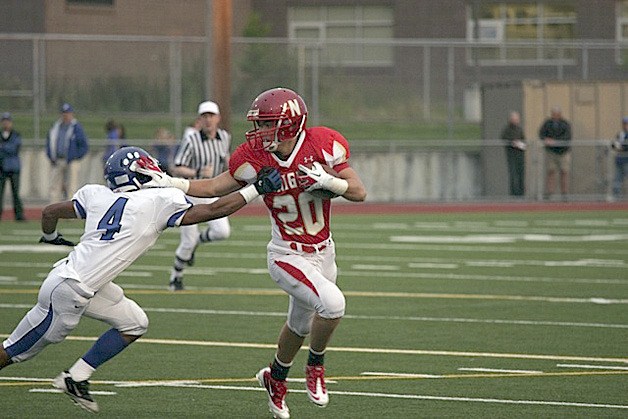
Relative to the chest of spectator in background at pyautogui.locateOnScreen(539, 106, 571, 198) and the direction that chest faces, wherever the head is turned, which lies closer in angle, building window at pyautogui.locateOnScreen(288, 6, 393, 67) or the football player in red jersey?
the football player in red jersey

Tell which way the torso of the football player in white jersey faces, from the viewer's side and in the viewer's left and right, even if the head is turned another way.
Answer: facing away from the viewer and to the right of the viewer

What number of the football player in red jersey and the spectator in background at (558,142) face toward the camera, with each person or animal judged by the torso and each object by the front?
2

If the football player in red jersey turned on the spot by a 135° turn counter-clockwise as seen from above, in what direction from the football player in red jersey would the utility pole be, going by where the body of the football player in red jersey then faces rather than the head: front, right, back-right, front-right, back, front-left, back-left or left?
front-left

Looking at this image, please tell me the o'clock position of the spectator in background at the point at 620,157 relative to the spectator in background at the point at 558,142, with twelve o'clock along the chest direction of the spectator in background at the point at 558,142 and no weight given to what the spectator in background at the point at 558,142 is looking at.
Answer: the spectator in background at the point at 620,157 is roughly at 9 o'clock from the spectator in background at the point at 558,142.

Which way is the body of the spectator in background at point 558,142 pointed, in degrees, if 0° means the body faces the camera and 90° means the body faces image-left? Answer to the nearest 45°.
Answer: approximately 0°

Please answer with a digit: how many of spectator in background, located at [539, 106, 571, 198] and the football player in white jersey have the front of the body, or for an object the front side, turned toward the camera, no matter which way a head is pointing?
1

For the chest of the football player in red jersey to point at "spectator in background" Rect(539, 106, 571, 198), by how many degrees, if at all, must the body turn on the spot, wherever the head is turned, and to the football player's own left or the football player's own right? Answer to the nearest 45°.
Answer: approximately 180°

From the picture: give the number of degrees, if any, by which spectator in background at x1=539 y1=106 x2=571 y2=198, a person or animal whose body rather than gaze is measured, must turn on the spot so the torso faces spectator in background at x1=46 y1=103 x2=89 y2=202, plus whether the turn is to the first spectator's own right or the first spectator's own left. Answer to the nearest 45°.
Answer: approximately 45° to the first spectator's own right
